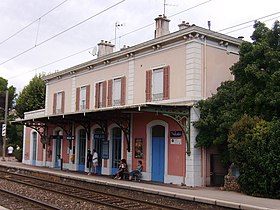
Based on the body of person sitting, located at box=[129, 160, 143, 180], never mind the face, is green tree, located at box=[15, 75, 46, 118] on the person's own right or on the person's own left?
on the person's own right

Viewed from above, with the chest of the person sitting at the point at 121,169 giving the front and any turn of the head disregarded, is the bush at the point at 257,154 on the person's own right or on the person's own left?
on the person's own left

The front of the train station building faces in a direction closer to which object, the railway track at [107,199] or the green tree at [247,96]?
the railway track

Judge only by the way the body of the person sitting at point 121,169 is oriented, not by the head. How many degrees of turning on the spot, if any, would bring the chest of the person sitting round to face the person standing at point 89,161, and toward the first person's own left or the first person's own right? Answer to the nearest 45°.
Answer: approximately 90° to the first person's own right

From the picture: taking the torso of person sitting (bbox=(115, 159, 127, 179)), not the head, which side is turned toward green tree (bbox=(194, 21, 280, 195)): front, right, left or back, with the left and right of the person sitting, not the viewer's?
left

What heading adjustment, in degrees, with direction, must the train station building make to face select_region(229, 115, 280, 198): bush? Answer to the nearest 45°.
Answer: approximately 90° to its left

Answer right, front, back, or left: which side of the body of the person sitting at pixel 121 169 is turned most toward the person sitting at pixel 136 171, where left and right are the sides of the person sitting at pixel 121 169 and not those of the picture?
left
